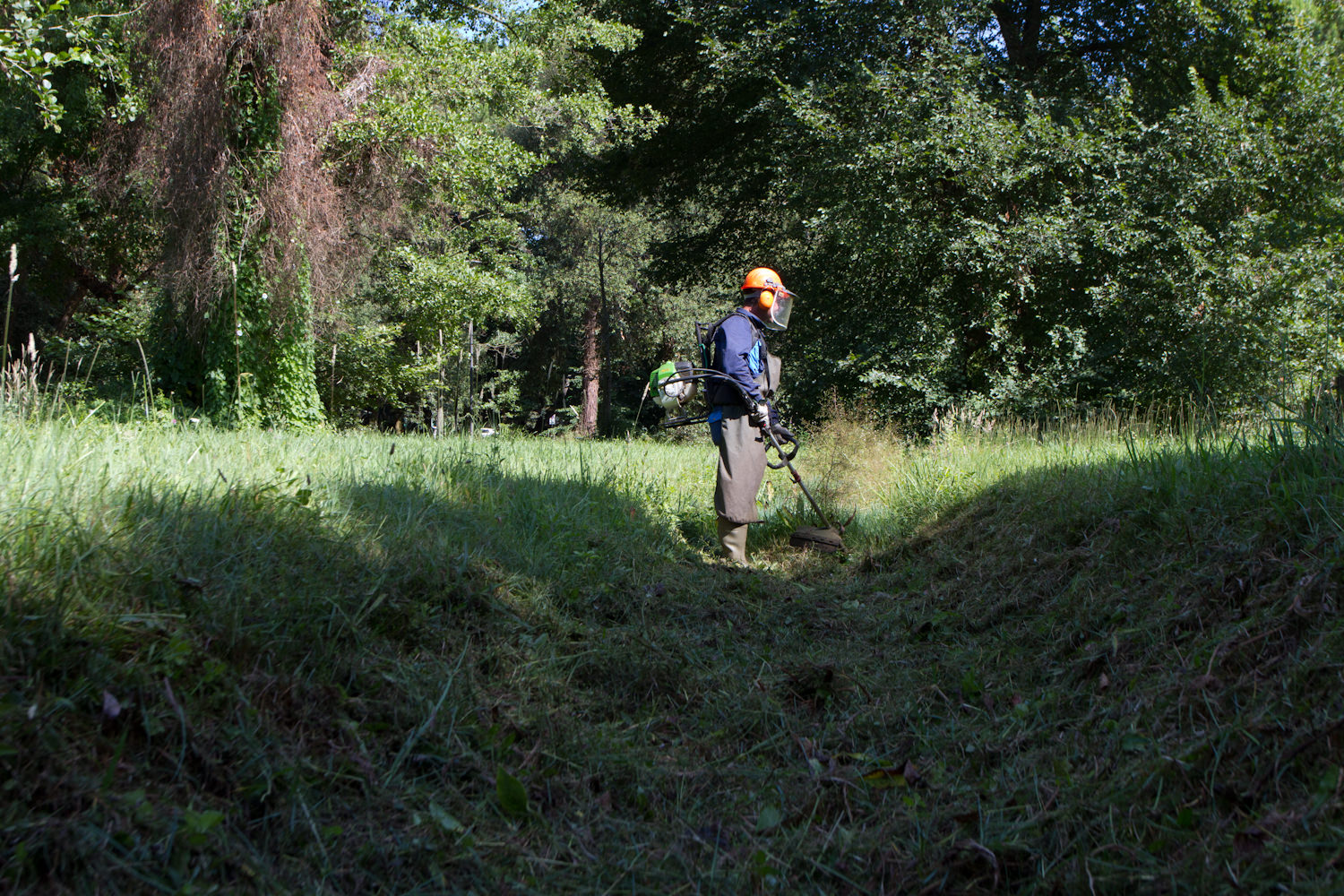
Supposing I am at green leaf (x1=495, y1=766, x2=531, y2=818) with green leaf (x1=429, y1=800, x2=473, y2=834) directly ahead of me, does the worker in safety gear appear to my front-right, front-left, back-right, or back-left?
back-right

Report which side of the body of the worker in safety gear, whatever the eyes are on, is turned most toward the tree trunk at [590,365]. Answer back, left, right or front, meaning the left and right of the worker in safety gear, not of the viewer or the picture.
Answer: left

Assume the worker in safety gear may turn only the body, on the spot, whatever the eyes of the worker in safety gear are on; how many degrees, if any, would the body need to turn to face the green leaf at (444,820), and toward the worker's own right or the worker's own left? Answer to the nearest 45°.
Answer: approximately 90° to the worker's own right

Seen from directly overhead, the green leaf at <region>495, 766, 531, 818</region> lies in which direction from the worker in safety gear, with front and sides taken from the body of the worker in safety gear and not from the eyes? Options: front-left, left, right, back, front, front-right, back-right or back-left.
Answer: right

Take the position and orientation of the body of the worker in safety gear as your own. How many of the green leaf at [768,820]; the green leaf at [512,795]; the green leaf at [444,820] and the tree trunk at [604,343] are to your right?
3

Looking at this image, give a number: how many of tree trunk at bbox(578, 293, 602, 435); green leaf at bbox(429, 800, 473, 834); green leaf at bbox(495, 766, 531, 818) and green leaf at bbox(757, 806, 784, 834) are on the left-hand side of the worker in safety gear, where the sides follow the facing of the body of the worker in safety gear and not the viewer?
1

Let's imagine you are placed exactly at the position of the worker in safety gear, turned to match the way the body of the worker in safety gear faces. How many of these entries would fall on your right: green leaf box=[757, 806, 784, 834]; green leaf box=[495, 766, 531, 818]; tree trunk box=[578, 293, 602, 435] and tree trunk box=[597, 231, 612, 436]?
2

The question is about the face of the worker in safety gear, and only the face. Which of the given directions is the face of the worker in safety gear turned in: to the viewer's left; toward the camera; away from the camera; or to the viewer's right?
to the viewer's right

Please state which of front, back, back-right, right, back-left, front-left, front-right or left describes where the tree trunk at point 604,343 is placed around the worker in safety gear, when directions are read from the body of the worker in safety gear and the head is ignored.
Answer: left

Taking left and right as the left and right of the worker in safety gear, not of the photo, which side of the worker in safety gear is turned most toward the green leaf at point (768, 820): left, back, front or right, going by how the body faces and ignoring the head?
right

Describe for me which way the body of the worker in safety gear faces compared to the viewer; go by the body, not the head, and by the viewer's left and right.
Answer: facing to the right of the viewer
